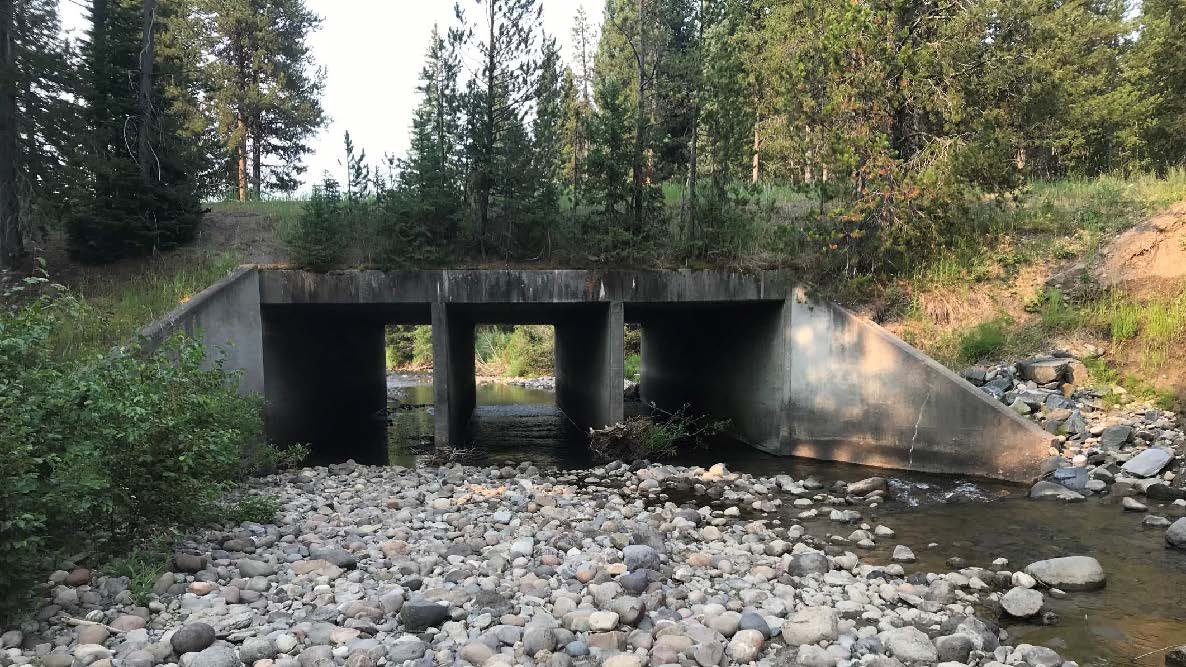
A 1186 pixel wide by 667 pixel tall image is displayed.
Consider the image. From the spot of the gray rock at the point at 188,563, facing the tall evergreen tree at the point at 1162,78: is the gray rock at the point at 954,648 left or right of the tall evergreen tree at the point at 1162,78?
right
